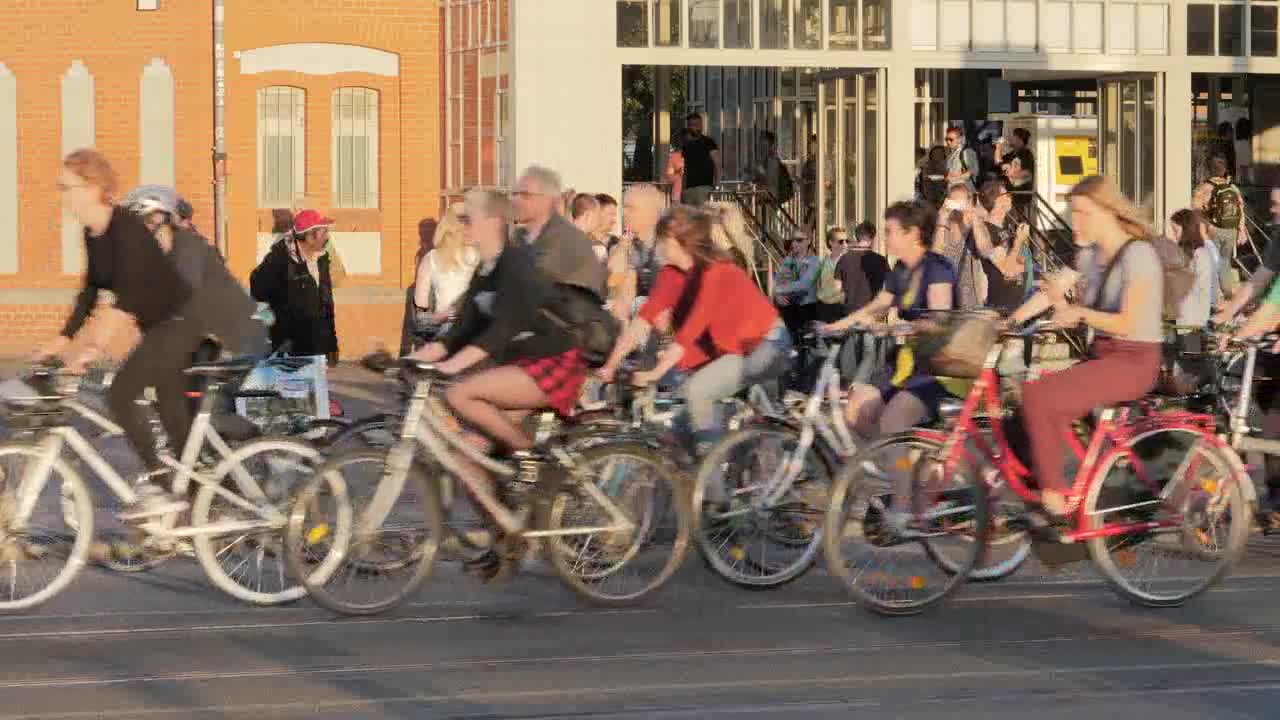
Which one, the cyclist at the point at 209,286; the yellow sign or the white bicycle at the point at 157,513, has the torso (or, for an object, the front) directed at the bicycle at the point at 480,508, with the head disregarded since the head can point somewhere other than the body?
the yellow sign

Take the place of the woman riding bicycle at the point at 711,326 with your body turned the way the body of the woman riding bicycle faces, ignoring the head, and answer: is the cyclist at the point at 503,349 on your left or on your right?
on your left

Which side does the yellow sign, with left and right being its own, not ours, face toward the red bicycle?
front

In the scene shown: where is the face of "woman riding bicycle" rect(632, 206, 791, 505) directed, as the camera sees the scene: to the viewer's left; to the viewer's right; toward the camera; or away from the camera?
to the viewer's left

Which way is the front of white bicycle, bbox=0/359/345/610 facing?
to the viewer's left

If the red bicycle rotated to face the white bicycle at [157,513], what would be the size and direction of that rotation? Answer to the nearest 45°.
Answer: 0° — it already faces it

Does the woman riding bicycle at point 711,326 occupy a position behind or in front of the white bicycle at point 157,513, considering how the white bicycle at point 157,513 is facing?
behind

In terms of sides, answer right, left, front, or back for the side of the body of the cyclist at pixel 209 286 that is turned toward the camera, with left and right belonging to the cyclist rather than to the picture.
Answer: left

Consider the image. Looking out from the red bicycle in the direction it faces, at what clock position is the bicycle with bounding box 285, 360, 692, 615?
The bicycle is roughly at 12 o'clock from the red bicycle.

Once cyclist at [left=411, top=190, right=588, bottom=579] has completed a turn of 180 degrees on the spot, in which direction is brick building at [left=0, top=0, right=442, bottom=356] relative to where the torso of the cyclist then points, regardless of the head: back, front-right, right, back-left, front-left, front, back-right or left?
left

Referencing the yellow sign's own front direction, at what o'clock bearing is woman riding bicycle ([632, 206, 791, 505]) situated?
The woman riding bicycle is roughly at 12 o'clock from the yellow sign.

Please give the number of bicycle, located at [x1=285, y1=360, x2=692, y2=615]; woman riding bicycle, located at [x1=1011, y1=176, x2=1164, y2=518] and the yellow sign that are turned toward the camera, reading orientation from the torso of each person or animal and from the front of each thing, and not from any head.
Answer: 1

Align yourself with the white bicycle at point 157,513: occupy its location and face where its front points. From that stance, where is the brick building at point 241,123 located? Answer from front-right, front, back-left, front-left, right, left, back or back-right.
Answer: right

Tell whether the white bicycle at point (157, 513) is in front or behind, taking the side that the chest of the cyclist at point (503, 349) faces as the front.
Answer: in front

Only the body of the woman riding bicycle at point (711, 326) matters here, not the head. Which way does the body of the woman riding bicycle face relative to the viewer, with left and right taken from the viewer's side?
facing to the left of the viewer

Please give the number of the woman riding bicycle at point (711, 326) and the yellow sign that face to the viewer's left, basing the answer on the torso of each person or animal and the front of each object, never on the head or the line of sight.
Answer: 1
